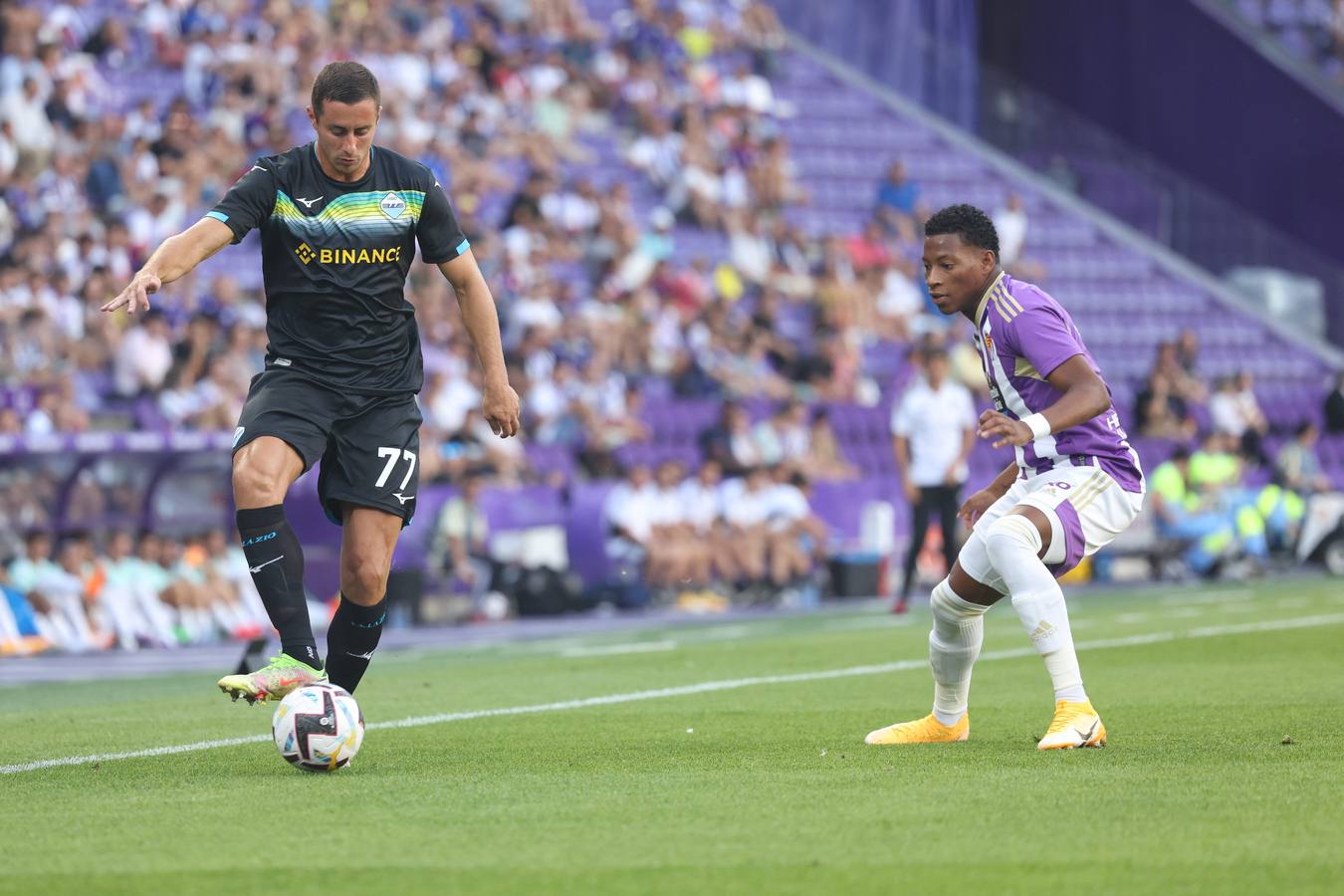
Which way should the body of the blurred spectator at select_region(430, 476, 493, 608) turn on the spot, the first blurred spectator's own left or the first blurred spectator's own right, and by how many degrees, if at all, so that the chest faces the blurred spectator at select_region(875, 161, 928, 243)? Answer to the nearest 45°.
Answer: approximately 90° to the first blurred spectator's own left

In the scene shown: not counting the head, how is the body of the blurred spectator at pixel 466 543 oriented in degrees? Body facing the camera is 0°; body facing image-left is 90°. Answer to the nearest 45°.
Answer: approximately 315°

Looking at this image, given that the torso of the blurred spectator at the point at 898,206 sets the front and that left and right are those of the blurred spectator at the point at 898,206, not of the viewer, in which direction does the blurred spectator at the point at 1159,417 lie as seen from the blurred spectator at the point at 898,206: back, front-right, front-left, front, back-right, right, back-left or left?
front-left

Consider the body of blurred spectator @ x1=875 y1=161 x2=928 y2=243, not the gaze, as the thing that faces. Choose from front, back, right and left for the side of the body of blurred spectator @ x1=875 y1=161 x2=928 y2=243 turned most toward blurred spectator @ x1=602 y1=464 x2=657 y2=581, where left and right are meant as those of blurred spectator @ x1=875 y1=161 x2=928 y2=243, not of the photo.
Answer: front

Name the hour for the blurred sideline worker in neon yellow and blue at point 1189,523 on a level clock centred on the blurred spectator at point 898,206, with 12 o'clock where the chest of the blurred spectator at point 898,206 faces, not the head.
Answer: the blurred sideline worker in neon yellow and blue at point 1189,523 is roughly at 11 o'clock from the blurred spectator at point 898,206.

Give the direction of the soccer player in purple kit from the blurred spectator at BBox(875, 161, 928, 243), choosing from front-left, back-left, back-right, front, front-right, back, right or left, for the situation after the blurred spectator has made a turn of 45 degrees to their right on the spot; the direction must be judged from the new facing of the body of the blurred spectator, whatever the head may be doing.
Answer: front-left

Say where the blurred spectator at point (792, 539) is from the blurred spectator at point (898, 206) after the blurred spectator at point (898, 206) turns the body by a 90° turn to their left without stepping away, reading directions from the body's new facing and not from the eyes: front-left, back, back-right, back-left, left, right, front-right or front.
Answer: right

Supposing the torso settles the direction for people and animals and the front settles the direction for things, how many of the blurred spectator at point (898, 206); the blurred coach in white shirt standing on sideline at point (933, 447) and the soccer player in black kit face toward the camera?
3

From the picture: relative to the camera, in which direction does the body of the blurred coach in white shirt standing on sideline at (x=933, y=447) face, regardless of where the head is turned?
toward the camera

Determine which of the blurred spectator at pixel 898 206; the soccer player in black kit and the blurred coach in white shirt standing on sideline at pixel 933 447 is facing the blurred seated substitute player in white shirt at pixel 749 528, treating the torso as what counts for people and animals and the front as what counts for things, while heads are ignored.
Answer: the blurred spectator at pixel 898 206

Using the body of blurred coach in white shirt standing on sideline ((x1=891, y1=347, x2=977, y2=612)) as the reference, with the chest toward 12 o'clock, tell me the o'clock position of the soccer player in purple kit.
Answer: The soccer player in purple kit is roughly at 12 o'clock from the blurred coach in white shirt standing on sideline.

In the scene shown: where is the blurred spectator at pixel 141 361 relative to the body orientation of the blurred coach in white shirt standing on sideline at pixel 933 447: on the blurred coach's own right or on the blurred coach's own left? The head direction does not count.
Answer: on the blurred coach's own right

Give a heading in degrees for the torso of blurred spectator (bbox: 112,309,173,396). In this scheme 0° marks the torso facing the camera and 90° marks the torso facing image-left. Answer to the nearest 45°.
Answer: approximately 315°
